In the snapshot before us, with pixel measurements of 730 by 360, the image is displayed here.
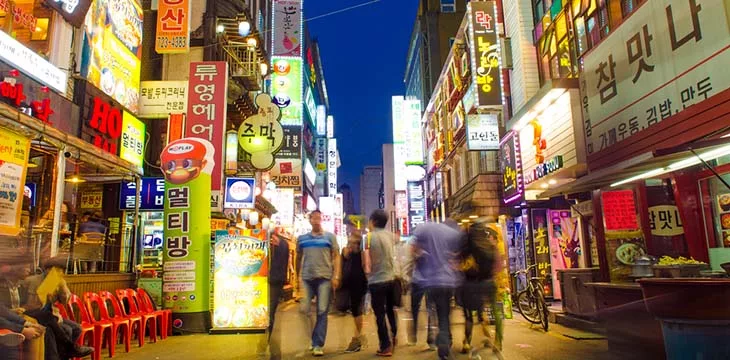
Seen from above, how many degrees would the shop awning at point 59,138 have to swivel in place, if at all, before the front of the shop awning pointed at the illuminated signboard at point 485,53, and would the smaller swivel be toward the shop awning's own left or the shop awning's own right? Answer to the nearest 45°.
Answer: approximately 45° to the shop awning's own left

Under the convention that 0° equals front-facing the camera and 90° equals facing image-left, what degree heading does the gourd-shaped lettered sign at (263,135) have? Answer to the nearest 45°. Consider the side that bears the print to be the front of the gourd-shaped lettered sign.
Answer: approximately 0°

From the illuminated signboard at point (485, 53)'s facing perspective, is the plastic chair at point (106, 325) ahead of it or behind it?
ahead

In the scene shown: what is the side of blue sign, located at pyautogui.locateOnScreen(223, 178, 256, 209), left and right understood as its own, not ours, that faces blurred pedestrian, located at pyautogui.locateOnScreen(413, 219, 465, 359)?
front

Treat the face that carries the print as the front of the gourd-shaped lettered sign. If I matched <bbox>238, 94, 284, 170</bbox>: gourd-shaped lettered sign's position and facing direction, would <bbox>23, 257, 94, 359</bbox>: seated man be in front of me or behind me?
in front

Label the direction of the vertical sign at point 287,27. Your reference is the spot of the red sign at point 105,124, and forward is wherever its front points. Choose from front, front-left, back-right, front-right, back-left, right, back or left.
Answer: left

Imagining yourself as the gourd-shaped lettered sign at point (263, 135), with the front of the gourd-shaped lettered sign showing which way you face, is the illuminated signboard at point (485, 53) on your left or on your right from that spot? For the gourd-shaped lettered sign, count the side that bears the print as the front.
on your left

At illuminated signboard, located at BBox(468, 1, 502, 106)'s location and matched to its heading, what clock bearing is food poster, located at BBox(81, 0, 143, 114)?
The food poster is roughly at 2 o'clock from the illuminated signboard.

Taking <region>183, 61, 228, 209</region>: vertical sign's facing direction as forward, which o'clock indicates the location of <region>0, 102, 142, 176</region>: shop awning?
The shop awning is roughly at 1 o'clock from the vertical sign.

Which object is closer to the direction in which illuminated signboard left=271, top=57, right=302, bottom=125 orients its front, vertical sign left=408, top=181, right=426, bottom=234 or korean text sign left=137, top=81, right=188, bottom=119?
the korean text sign
